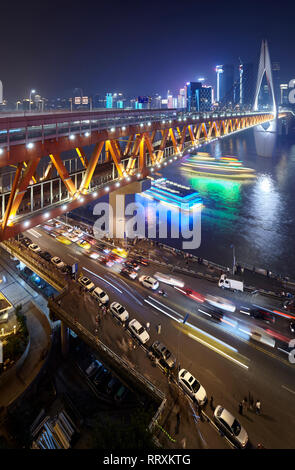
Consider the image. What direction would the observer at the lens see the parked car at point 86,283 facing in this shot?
facing the viewer and to the right of the viewer

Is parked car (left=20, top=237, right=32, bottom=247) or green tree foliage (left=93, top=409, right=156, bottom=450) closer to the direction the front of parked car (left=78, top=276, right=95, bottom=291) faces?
the green tree foliage

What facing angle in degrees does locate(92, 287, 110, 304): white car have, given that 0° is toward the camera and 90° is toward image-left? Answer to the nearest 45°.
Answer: approximately 315°

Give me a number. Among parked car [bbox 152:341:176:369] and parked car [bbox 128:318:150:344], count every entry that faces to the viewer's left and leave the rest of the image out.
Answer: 0

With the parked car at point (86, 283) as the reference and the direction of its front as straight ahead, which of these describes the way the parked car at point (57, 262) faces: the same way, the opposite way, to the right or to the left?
the same way

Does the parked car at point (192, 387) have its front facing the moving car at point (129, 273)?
no

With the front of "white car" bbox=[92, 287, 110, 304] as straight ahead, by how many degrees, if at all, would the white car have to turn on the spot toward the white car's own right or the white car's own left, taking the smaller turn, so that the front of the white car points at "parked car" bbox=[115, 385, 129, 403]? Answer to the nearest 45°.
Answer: approximately 45° to the white car's own right

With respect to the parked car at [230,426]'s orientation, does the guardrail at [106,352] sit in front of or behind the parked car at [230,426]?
behind

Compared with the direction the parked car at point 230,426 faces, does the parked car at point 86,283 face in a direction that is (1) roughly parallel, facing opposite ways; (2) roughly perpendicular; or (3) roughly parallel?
roughly parallel

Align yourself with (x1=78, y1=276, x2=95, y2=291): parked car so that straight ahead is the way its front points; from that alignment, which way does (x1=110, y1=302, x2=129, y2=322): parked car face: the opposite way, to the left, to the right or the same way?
the same way

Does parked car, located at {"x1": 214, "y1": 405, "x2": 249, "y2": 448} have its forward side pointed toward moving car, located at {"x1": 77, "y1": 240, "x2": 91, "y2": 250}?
no

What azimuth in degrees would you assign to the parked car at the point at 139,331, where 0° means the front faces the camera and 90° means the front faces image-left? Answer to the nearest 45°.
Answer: approximately 315°

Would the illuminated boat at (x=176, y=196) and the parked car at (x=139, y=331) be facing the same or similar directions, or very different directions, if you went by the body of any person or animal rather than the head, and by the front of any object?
very different directions
